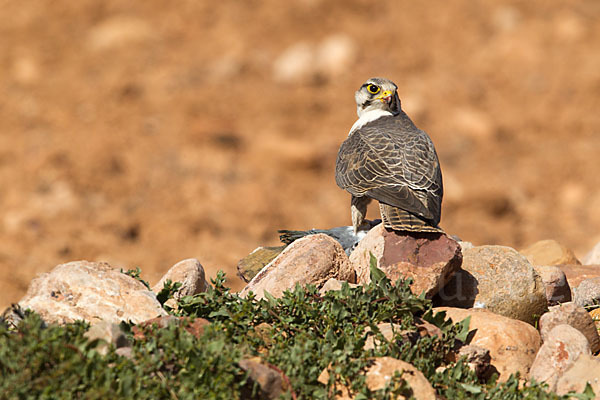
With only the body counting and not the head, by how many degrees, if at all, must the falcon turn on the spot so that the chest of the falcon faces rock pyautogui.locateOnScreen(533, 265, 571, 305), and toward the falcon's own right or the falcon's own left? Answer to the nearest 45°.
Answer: approximately 90° to the falcon's own right

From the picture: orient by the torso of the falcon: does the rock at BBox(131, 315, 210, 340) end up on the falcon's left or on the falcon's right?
on the falcon's left

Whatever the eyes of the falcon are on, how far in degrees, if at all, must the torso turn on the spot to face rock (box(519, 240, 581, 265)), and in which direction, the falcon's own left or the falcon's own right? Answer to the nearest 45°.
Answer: approximately 90° to the falcon's own right

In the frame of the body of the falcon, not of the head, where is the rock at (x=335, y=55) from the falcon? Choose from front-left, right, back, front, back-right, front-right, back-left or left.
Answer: front-right

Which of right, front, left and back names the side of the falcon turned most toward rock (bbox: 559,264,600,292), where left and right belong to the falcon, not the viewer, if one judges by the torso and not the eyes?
right

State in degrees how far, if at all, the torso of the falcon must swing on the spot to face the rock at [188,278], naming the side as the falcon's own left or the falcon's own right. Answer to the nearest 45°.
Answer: approximately 45° to the falcon's own left

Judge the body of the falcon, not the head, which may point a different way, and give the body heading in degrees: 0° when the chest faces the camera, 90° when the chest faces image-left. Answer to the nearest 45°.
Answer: approximately 135°
